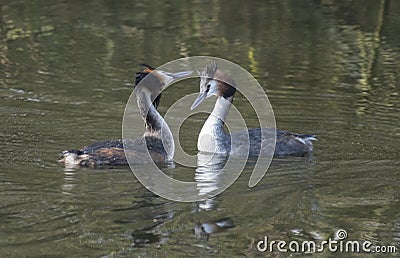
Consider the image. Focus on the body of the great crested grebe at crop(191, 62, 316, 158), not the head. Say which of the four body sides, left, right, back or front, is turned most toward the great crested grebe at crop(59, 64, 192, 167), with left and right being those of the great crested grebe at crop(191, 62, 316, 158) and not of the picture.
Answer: front

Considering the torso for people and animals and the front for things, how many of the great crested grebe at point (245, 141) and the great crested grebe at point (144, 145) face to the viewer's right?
1

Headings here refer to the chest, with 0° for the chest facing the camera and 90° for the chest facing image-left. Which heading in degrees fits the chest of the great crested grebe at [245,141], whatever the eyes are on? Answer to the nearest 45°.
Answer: approximately 90°

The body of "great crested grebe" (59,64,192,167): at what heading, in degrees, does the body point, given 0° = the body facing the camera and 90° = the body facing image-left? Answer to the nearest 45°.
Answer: approximately 270°

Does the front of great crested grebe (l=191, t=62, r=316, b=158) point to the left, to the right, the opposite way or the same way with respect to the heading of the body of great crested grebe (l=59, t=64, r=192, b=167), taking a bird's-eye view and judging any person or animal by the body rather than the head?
the opposite way

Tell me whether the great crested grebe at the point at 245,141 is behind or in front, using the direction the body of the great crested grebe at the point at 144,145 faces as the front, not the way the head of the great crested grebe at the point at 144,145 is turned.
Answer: in front
